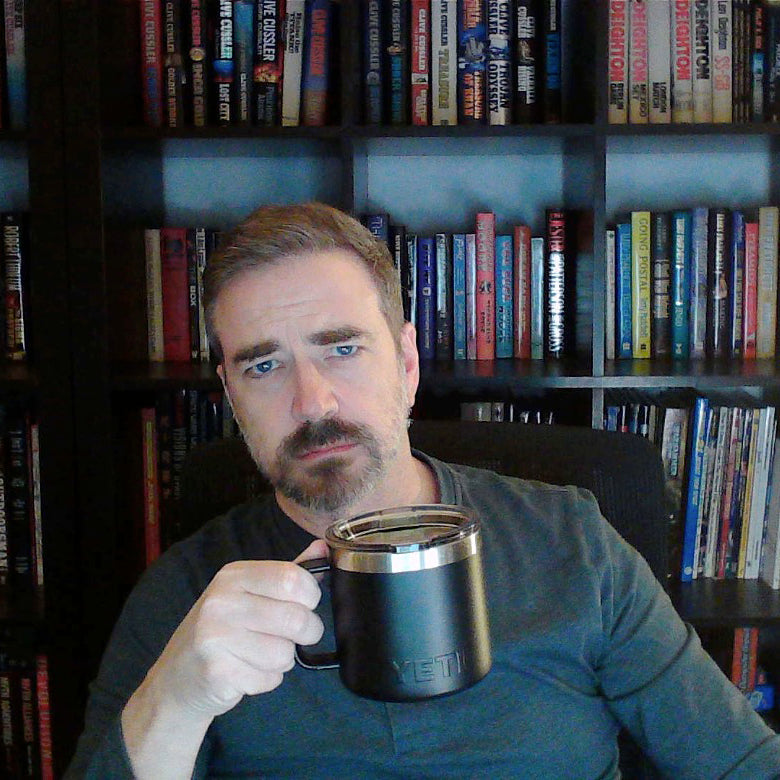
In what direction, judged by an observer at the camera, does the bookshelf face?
facing the viewer

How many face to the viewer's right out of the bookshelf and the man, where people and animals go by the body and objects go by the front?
0
